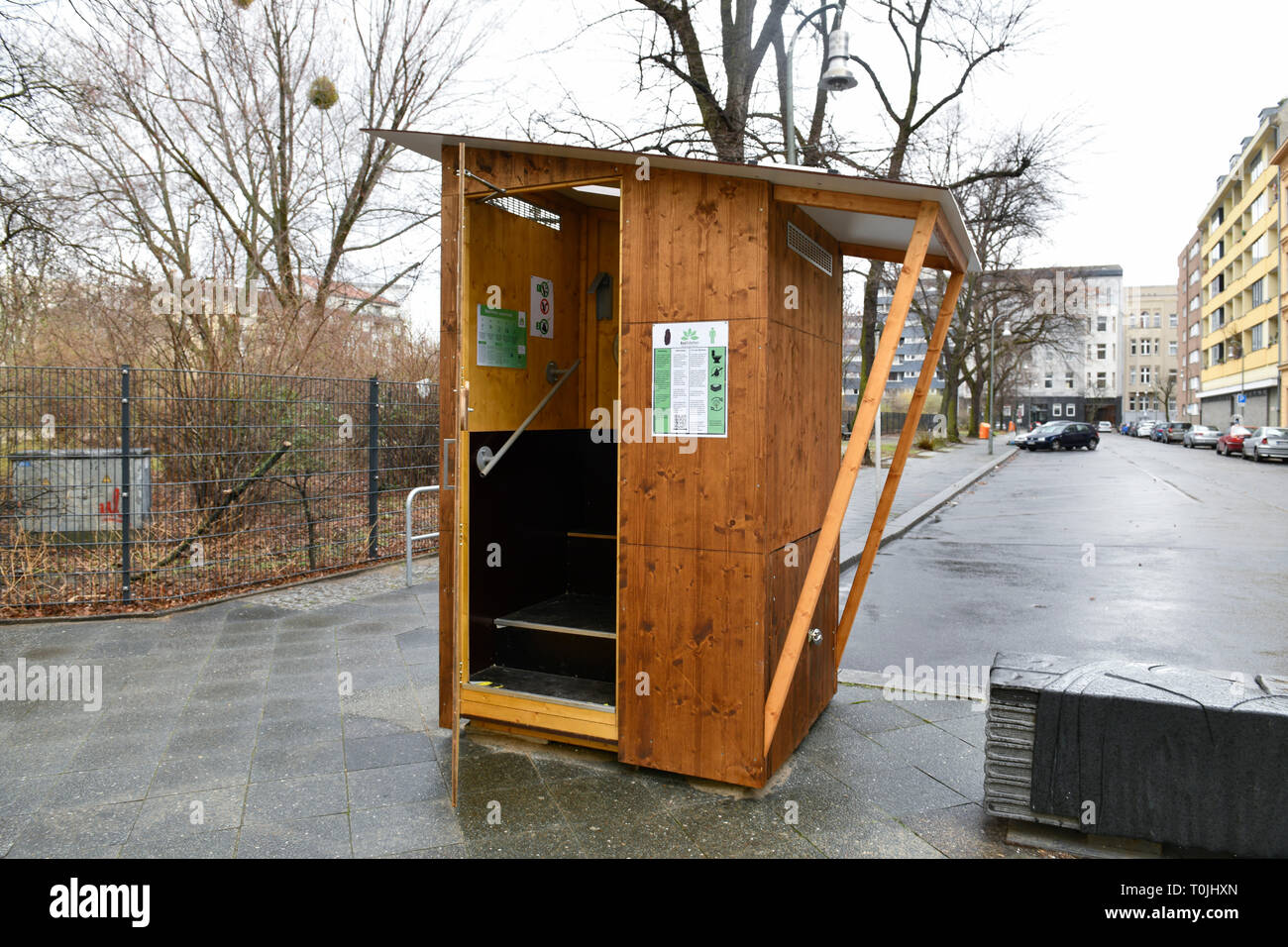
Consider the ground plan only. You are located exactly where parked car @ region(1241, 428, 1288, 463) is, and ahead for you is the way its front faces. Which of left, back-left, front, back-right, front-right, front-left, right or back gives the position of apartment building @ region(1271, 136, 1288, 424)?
front-right

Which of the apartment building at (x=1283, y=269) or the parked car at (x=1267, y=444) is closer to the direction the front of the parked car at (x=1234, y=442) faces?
the apartment building

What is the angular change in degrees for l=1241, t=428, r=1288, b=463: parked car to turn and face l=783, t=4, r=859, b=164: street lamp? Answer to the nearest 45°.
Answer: approximately 135° to its left

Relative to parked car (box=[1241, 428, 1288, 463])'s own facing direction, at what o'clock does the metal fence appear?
The metal fence is roughly at 8 o'clock from the parked car.

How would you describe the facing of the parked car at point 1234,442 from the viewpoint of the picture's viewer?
facing away from the viewer and to the left of the viewer

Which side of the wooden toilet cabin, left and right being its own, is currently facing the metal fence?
right

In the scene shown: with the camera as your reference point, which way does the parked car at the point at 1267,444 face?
facing away from the viewer and to the left of the viewer

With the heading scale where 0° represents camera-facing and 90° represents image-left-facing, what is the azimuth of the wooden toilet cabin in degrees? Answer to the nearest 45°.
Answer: approximately 45°

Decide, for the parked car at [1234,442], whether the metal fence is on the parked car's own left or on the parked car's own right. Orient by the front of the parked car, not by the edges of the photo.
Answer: on the parked car's own left

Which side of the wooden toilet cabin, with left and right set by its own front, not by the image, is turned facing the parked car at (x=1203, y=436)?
back

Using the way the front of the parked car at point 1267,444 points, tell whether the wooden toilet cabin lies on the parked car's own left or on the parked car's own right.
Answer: on the parked car's own left

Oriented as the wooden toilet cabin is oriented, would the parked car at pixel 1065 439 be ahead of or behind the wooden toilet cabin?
behind
